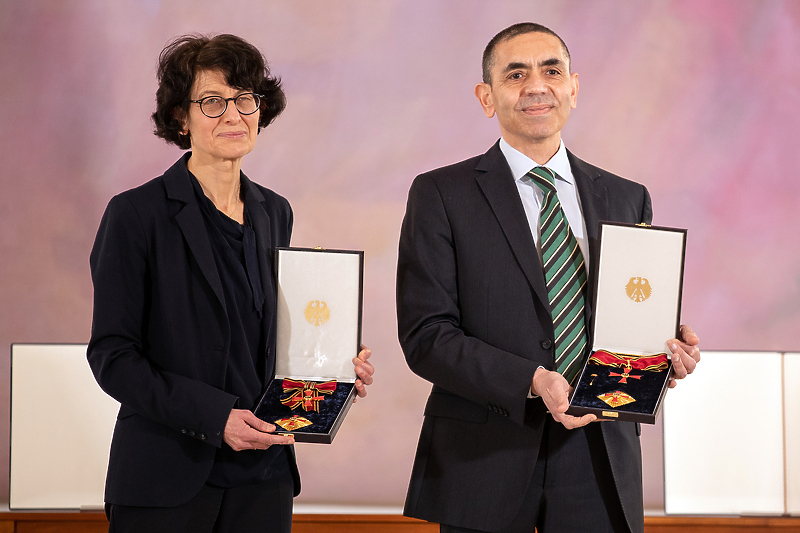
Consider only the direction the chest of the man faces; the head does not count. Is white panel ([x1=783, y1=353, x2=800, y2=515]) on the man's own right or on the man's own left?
on the man's own left

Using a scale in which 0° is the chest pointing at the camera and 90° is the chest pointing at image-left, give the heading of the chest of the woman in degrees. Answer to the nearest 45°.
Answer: approximately 315°

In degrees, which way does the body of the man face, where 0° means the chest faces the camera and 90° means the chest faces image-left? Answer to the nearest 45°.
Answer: approximately 315°

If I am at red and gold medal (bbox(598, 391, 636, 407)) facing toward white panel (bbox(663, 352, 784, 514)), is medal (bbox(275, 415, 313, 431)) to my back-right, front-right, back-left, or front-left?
back-left

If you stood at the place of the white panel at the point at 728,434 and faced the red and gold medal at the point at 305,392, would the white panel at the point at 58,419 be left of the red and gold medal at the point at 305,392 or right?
right

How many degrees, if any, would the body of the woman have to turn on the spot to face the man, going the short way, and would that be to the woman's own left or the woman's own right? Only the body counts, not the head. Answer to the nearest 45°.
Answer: approximately 45° to the woman's own left

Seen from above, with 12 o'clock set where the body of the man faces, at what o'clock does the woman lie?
The woman is roughly at 4 o'clock from the man.

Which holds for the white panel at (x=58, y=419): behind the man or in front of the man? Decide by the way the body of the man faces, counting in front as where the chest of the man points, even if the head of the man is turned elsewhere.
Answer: behind

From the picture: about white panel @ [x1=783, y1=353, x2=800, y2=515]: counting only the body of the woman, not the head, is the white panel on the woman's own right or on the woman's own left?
on the woman's own left
